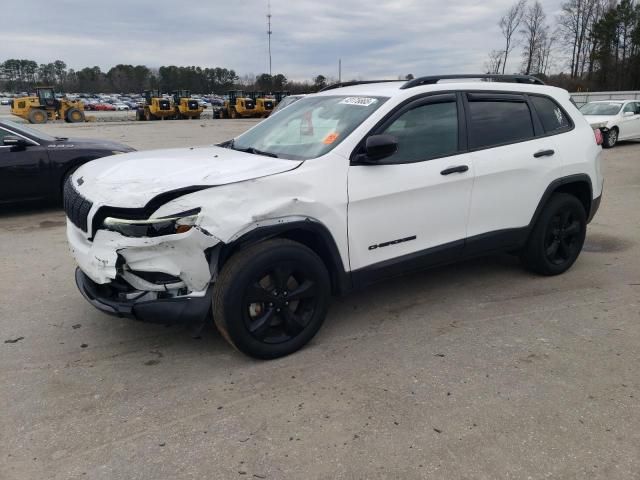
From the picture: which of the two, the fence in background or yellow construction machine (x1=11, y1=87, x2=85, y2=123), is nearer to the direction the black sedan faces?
the fence in background

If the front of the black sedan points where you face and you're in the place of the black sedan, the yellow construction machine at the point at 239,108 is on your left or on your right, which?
on your left

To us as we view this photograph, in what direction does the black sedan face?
facing to the right of the viewer

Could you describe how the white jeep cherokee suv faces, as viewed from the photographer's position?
facing the viewer and to the left of the viewer

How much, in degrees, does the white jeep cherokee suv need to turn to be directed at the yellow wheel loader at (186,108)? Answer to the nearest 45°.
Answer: approximately 135° to its right

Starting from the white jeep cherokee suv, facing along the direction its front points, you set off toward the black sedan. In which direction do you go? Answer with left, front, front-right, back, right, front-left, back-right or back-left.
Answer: right

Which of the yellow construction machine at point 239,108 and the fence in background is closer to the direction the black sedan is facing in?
the fence in background

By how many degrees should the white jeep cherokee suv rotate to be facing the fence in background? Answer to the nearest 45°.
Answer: approximately 180°
